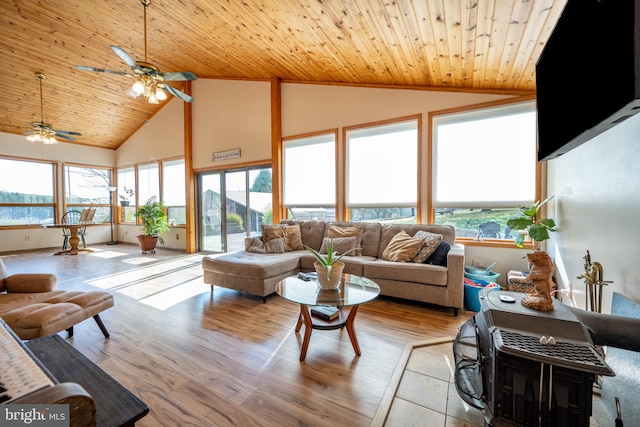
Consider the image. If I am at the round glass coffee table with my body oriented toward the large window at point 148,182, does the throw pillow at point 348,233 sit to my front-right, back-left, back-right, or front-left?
front-right

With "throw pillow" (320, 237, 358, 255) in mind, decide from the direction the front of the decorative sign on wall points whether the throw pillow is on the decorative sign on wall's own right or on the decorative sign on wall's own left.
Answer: on the decorative sign on wall's own left

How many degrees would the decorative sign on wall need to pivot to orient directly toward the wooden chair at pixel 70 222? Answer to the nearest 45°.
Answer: approximately 90° to its right

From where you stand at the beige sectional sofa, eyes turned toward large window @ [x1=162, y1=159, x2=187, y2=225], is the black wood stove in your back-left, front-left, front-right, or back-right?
back-left

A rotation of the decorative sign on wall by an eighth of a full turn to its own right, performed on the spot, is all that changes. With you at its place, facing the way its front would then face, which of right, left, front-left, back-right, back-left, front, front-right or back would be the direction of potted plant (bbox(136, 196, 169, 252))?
front-right

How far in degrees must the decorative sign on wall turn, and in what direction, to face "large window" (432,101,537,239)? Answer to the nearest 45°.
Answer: approximately 90° to its left

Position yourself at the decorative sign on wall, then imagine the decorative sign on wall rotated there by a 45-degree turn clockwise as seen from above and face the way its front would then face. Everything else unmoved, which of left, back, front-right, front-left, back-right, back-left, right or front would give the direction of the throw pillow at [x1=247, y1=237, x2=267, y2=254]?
left

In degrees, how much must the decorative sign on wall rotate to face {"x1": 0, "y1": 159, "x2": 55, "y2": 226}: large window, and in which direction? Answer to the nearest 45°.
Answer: approximately 90° to its right

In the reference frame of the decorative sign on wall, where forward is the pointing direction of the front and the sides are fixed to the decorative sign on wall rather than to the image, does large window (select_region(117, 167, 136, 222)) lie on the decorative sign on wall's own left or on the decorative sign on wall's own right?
on the decorative sign on wall's own right

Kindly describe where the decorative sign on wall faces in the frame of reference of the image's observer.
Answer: facing the viewer and to the left of the viewer

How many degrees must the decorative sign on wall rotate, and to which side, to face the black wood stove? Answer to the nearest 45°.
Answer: approximately 45° to its left

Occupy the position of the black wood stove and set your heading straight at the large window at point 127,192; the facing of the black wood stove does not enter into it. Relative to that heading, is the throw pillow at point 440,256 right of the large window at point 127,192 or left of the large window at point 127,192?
right

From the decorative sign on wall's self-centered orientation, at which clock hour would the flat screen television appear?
The flat screen television is roughly at 10 o'clock from the decorative sign on wall.

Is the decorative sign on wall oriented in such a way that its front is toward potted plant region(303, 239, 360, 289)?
no
